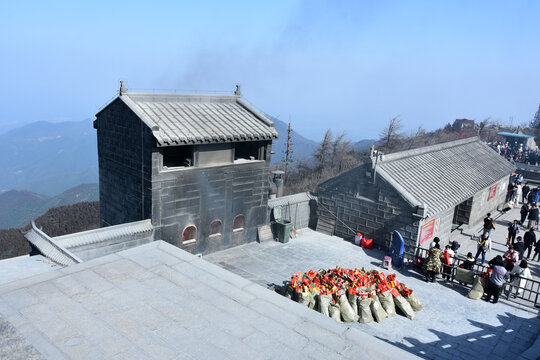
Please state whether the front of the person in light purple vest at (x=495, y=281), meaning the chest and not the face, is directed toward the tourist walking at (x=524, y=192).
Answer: yes

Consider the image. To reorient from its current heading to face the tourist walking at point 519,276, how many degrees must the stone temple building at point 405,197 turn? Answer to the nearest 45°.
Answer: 0° — it already faces them

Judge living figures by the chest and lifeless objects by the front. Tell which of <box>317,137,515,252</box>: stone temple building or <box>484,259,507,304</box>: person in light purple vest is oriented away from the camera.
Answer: the person in light purple vest

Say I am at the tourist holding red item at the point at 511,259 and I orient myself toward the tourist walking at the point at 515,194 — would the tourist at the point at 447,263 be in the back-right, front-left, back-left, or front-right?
back-left

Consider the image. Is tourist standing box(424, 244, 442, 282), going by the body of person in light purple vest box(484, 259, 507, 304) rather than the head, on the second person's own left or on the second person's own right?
on the second person's own left

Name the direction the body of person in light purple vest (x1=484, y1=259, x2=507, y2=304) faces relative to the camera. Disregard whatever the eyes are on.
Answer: away from the camera

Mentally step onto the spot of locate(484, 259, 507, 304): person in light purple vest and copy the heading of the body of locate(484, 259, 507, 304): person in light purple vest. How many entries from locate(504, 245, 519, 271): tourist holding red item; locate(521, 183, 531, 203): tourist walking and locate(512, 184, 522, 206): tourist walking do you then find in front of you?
3

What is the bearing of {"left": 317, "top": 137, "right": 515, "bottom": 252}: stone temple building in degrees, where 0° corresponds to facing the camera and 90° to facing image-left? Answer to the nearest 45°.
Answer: approximately 315°

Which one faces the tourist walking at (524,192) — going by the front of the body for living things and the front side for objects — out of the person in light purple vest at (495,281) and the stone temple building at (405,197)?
the person in light purple vest

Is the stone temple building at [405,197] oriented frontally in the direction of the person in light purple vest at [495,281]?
yes

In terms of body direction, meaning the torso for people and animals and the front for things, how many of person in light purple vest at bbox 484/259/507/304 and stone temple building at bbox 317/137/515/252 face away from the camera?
1

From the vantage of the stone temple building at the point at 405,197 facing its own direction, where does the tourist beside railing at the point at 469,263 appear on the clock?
The tourist beside railing is roughly at 12 o'clock from the stone temple building.

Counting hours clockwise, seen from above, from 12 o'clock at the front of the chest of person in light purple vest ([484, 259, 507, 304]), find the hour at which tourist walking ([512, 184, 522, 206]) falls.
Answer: The tourist walking is roughly at 12 o'clock from the person in light purple vest.
